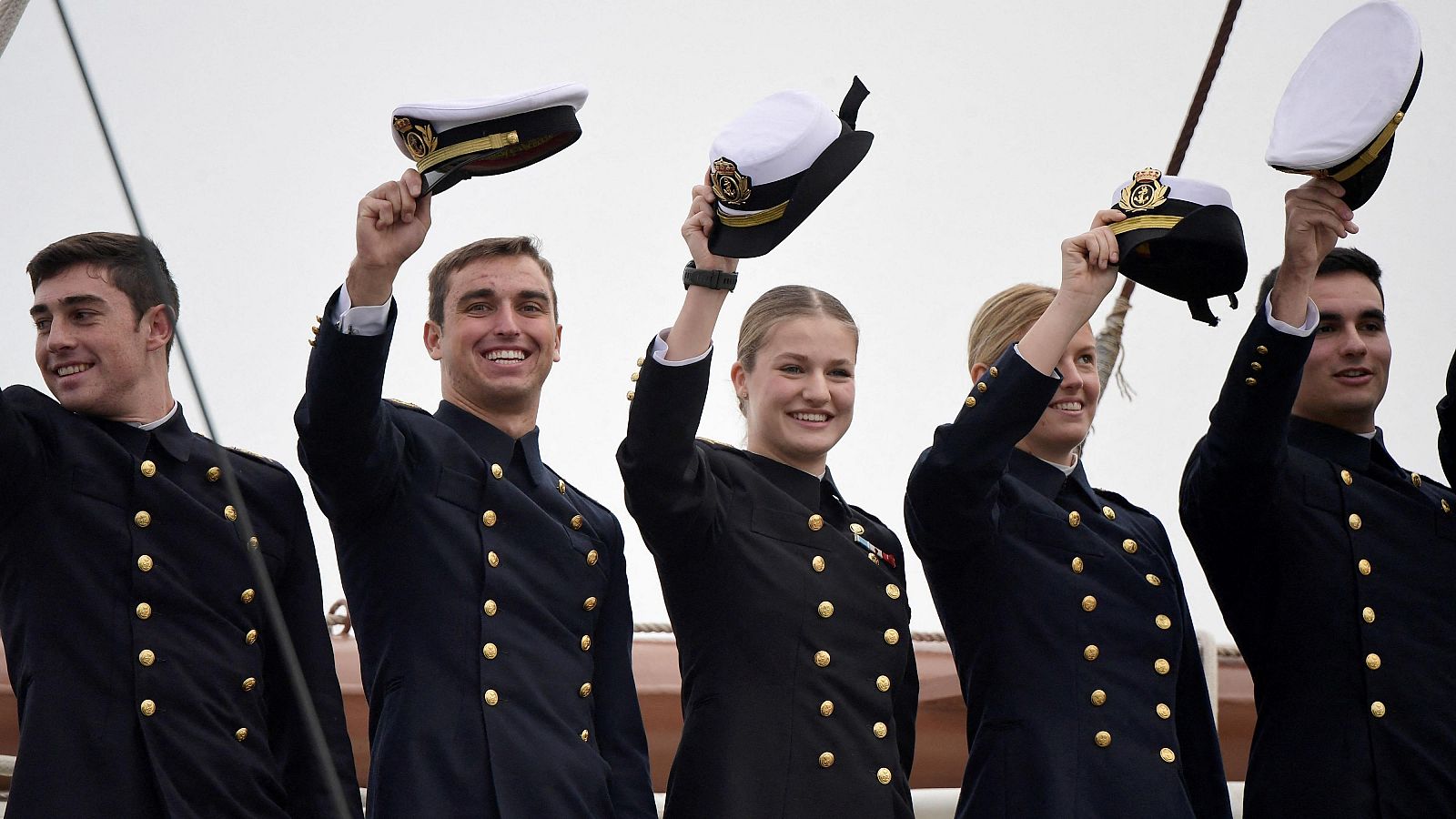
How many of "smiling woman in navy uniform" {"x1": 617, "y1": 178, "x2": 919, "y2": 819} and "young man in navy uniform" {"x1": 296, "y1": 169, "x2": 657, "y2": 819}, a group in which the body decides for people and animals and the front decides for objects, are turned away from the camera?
0

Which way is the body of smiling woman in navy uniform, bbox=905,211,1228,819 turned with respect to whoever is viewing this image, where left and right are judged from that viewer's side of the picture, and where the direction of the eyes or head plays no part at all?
facing the viewer and to the right of the viewer

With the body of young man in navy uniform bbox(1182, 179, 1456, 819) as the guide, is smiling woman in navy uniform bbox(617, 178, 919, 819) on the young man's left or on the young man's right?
on the young man's right

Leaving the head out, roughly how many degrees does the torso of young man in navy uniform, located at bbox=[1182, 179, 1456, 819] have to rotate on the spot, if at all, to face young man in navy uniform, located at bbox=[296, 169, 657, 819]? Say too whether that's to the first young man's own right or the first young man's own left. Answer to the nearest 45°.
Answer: approximately 90° to the first young man's own right

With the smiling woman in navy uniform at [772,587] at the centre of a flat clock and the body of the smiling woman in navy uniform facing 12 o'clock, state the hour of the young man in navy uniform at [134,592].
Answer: The young man in navy uniform is roughly at 4 o'clock from the smiling woman in navy uniform.

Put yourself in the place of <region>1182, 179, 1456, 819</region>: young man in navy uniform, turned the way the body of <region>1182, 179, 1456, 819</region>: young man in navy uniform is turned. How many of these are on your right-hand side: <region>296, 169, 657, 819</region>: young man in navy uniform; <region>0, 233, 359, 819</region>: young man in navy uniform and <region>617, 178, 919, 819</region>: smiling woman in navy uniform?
3

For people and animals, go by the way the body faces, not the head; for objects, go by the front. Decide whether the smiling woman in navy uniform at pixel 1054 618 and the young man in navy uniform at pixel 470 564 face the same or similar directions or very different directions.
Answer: same or similar directions

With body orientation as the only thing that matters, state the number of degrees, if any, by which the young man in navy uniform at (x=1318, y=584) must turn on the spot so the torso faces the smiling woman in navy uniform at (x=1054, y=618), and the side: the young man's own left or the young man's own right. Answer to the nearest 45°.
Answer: approximately 90° to the young man's own right

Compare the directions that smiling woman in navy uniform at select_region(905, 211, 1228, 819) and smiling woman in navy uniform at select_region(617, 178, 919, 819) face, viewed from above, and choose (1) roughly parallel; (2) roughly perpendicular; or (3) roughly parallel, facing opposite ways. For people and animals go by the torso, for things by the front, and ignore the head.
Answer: roughly parallel

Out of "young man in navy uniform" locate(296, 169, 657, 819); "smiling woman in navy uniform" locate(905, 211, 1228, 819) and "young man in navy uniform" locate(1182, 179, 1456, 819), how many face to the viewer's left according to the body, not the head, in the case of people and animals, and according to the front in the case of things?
0

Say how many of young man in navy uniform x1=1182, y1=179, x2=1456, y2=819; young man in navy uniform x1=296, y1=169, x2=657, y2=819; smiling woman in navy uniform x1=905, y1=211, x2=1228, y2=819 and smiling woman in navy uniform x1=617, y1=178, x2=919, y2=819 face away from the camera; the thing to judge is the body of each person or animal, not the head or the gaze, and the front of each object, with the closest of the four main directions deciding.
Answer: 0

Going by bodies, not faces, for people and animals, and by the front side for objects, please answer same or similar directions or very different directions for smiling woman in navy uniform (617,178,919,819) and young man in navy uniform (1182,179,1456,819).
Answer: same or similar directions
